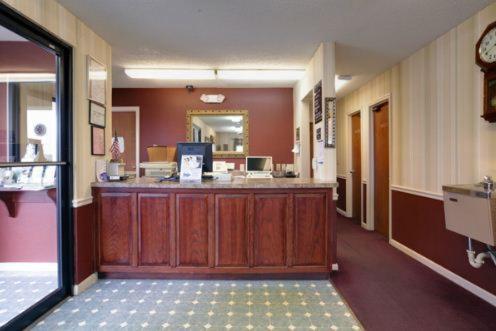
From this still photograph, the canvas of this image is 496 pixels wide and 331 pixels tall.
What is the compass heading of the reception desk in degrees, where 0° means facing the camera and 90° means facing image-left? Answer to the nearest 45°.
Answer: approximately 0°

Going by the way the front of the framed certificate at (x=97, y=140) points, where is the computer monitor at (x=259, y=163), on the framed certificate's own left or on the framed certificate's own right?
on the framed certificate's own left

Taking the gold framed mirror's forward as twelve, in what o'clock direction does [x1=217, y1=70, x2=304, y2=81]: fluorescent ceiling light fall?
The fluorescent ceiling light is roughly at 11 o'clock from the gold framed mirror.

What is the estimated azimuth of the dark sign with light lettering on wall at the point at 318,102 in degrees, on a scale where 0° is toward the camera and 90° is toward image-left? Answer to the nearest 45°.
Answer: approximately 90°

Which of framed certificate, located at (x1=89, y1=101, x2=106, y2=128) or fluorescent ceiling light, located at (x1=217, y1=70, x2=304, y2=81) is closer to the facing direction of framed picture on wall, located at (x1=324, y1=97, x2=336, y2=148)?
the framed certificate

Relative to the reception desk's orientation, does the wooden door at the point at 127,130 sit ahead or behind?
behind

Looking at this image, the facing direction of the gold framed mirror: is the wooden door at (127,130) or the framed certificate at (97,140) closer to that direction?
the framed certificate

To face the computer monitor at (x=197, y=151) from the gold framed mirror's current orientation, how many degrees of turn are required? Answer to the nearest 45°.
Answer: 0° — it already faces it
